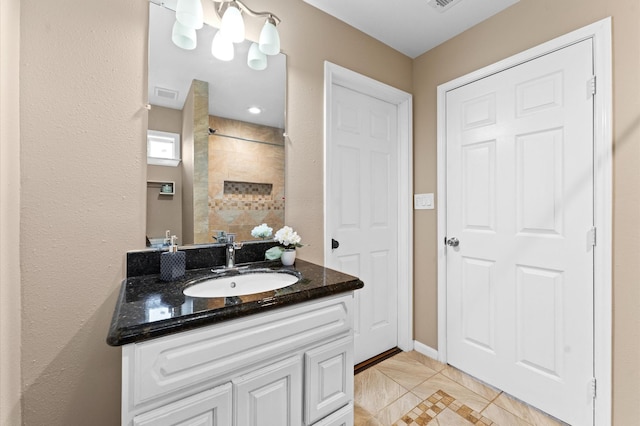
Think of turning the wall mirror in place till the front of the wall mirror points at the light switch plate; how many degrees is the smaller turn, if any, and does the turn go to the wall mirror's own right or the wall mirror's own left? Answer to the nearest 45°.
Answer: approximately 45° to the wall mirror's own left

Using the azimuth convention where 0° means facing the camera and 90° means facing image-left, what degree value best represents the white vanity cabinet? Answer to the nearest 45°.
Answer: approximately 315°

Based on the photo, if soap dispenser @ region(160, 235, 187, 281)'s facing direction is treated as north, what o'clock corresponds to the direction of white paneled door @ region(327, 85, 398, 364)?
The white paneled door is roughly at 10 o'clock from the soap dispenser.
